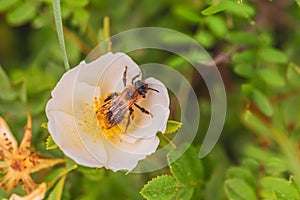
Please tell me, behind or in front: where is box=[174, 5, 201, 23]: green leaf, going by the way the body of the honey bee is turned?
in front

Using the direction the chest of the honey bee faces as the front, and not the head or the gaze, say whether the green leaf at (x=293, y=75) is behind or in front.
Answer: in front

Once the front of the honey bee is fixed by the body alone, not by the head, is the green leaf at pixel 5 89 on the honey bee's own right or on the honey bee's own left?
on the honey bee's own left

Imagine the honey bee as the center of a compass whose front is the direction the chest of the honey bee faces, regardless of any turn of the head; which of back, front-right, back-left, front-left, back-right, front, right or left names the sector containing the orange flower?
back-left

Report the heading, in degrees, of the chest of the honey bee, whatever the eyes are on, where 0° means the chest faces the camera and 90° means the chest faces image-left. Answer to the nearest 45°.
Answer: approximately 225°
